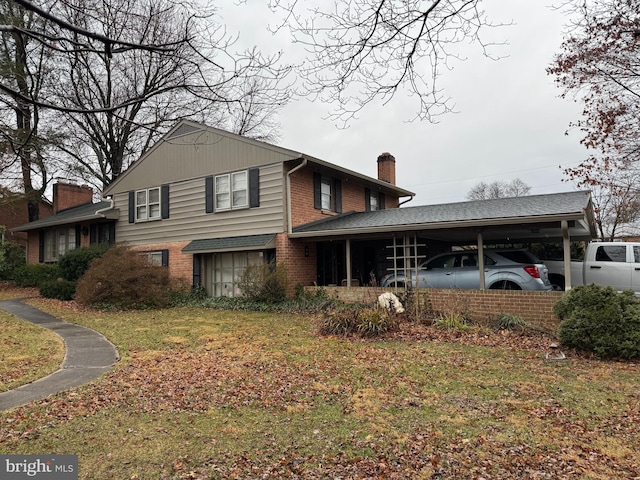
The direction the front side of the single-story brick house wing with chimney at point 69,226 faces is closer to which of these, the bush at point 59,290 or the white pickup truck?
the bush

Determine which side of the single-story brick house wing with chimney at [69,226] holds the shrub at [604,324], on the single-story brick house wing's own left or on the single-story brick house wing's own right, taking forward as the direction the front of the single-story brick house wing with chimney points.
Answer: on the single-story brick house wing's own left

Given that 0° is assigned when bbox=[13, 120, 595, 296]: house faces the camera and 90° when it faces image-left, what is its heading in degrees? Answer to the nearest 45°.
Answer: approximately 45°

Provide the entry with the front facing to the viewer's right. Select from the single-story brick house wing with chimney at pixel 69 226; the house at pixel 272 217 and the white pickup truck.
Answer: the white pickup truck

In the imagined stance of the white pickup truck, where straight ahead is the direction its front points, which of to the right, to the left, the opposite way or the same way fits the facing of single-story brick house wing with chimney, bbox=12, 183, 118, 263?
to the right

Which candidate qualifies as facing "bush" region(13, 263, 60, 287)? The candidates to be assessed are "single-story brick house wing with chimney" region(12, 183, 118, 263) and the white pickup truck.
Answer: the single-story brick house wing with chimney

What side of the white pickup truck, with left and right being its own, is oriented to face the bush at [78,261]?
back

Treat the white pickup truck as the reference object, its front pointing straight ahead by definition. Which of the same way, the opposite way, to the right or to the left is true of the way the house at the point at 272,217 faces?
to the right

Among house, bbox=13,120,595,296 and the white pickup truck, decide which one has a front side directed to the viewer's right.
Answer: the white pickup truck

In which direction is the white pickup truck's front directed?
to the viewer's right
